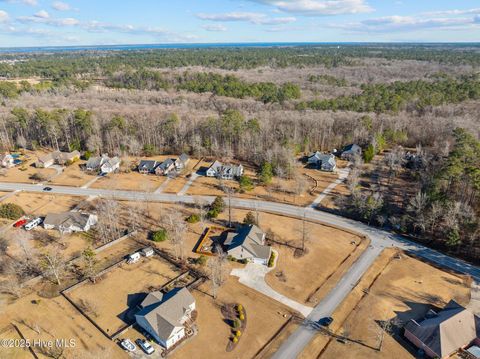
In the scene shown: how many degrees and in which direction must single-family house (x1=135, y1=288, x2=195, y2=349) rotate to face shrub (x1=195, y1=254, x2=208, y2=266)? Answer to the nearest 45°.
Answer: approximately 90° to its left

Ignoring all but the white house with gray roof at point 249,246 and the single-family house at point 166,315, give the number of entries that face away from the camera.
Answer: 0

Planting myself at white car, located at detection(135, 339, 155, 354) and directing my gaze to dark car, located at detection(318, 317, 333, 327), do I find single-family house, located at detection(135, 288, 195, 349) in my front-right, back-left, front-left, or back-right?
front-left

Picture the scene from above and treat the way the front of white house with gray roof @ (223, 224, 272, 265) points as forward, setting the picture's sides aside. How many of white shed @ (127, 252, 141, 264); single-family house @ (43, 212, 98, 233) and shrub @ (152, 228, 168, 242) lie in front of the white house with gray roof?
0

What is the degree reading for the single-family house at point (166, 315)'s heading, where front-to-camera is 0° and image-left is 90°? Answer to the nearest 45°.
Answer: approximately 315°

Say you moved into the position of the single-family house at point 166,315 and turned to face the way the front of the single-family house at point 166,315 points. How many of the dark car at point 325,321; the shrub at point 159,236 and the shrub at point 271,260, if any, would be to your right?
0

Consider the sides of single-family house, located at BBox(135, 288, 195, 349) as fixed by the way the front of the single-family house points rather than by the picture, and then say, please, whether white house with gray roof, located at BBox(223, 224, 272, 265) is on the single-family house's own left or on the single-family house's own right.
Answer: on the single-family house's own left

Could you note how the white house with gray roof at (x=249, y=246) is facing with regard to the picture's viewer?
facing the viewer and to the right of the viewer

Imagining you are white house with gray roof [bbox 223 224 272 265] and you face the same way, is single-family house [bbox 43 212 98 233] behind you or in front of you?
behind

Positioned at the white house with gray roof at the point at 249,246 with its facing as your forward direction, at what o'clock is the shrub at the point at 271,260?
The shrub is roughly at 11 o'clock from the white house with gray roof.

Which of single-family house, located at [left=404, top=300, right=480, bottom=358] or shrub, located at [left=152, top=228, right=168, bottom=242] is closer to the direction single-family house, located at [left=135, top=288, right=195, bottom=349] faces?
the single-family house

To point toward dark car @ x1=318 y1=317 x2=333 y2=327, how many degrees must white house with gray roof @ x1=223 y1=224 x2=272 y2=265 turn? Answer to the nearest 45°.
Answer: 0° — it already faces it

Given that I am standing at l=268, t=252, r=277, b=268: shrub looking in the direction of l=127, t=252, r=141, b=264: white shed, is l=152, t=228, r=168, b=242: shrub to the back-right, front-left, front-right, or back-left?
front-right

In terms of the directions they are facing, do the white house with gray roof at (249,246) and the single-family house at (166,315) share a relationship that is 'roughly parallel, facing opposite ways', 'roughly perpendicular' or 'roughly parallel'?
roughly parallel

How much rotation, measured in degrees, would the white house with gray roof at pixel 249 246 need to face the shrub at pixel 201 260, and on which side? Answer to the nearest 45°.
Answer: approximately 135° to its right

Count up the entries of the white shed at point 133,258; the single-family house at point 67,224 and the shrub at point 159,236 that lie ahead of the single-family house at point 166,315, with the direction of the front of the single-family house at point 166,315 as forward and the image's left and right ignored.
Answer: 0

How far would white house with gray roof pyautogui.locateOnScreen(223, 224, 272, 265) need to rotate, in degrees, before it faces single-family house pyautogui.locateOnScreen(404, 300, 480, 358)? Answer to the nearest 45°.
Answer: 0° — it already faces it
